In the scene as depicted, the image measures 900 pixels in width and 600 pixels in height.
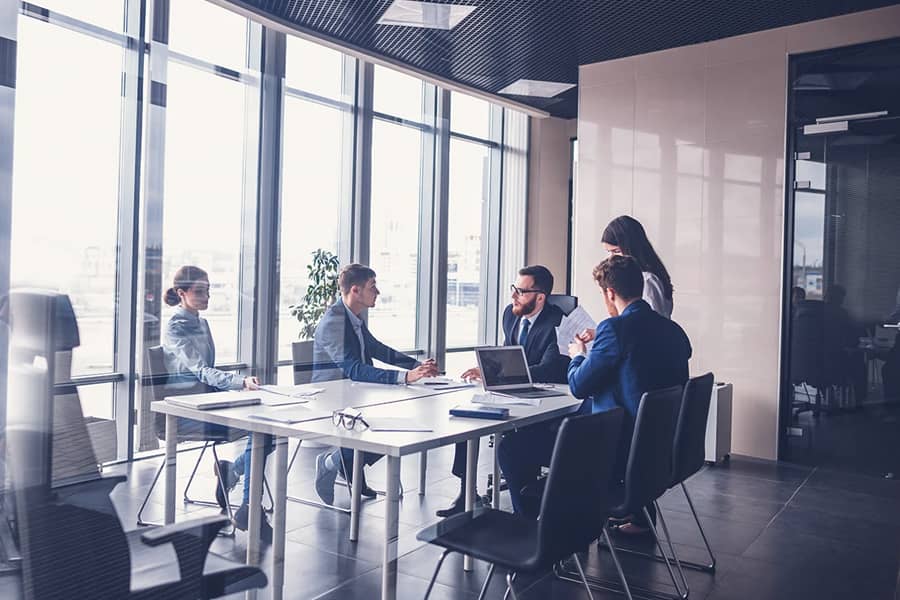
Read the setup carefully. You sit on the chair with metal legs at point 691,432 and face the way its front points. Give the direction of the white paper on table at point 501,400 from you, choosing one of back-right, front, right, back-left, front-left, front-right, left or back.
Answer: front-left

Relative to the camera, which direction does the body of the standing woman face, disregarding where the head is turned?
to the viewer's left

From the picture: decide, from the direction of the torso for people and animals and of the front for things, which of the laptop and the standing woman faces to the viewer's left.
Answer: the standing woman

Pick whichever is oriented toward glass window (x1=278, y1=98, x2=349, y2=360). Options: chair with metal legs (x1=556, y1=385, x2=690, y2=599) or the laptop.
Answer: the chair with metal legs

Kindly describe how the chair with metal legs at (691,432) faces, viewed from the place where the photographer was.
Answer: facing away from the viewer and to the left of the viewer

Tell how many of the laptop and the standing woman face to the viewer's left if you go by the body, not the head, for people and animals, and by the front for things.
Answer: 1

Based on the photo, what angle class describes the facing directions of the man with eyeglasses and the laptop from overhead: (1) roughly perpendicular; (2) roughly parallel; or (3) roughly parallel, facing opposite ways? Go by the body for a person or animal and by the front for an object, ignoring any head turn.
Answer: roughly perpendicular

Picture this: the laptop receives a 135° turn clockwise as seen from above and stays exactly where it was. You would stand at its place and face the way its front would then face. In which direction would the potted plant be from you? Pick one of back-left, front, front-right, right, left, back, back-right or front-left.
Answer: front-right

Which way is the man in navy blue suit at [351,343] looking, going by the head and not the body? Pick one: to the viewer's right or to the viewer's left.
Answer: to the viewer's right

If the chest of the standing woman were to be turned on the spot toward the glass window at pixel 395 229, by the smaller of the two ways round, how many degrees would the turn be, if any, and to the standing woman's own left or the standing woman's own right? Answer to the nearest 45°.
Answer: approximately 45° to the standing woman's own right

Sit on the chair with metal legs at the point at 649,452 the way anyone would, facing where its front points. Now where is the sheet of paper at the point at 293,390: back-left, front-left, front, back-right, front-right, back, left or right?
front-left

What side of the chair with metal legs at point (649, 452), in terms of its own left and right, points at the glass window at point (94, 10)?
left

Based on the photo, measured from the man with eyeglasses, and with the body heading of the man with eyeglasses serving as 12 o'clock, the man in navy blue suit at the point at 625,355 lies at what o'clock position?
The man in navy blue suit is roughly at 10 o'clock from the man with eyeglasses.

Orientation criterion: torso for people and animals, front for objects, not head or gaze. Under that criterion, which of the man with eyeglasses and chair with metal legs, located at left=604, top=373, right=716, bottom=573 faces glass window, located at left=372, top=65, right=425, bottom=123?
the chair with metal legs

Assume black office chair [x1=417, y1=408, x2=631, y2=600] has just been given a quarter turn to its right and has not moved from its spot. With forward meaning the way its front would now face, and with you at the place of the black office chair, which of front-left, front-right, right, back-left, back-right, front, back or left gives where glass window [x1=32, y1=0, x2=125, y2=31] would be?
back-left

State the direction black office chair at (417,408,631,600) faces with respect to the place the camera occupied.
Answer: facing away from the viewer and to the left of the viewer
